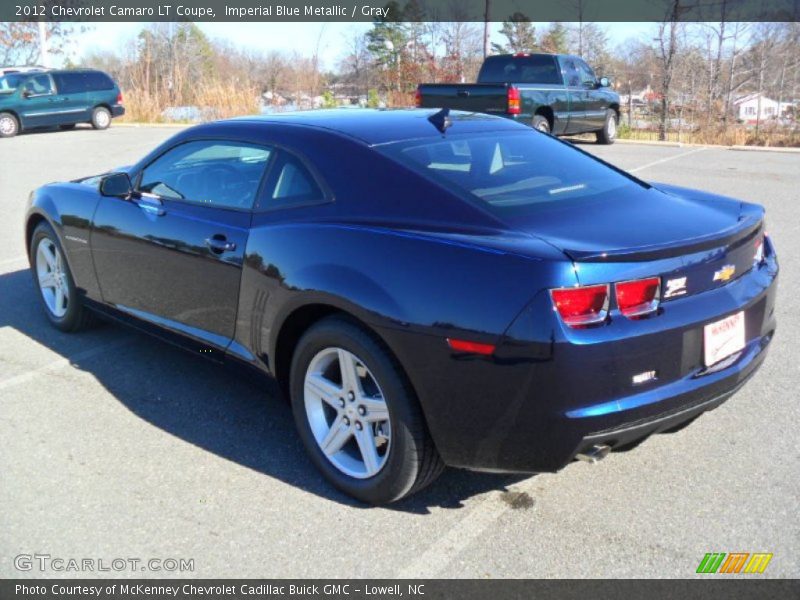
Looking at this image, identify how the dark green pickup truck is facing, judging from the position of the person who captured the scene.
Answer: facing away from the viewer and to the right of the viewer

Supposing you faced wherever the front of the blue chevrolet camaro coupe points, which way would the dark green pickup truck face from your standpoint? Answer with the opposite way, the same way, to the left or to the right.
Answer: to the right

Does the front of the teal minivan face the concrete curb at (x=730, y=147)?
no

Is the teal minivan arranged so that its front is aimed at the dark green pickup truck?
no

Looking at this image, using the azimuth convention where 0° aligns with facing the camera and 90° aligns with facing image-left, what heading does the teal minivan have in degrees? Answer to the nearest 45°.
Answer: approximately 45°

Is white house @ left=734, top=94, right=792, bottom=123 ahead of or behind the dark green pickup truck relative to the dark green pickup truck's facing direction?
ahead

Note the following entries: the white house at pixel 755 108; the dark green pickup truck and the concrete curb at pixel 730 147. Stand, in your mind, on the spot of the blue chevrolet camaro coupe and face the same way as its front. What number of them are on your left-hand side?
0

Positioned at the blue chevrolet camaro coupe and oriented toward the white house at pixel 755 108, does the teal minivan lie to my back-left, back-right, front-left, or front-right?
front-left

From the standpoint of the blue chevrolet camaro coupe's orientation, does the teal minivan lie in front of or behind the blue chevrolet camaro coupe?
in front

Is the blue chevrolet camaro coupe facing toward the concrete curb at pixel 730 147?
no

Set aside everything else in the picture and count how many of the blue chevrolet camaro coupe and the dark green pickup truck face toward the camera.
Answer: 0

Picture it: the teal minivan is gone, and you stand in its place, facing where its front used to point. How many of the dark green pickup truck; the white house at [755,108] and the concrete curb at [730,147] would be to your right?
0

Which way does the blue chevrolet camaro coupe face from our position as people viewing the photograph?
facing away from the viewer and to the left of the viewer
